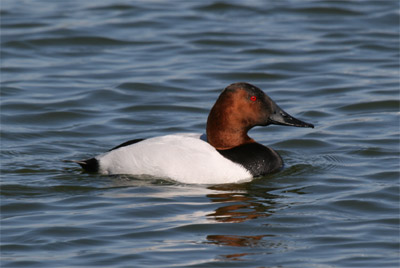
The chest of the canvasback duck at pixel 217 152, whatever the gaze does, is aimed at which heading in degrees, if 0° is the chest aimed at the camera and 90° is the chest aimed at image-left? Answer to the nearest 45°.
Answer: approximately 270°
